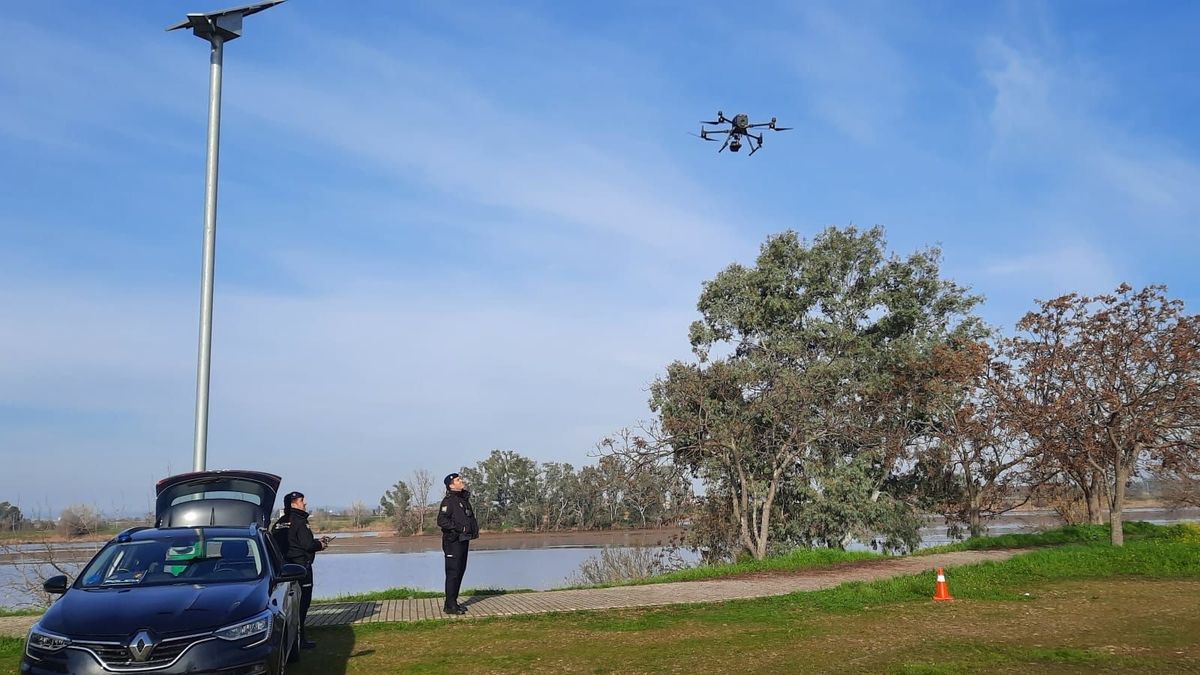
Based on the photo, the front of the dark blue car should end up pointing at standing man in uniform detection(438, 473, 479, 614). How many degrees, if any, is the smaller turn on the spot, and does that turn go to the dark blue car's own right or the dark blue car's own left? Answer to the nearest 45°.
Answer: approximately 135° to the dark blue car's own left

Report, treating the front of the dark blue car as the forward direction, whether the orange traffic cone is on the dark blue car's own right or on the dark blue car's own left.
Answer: on the dark blue car's own left

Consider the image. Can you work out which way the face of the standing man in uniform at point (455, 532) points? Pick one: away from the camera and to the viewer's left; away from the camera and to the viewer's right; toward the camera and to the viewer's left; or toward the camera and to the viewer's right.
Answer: toward the camera and to the viewer's right

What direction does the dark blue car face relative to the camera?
toward the camera

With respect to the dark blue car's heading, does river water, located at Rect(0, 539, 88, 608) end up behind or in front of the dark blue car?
behind

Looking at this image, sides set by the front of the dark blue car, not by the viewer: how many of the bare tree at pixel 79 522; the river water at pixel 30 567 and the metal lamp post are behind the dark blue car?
3

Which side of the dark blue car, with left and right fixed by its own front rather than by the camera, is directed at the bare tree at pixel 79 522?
back

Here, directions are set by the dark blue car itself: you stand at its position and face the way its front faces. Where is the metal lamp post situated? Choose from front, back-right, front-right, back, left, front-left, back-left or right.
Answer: back
